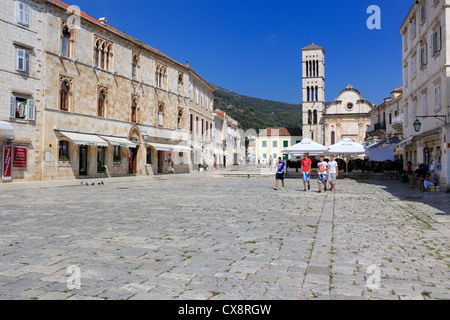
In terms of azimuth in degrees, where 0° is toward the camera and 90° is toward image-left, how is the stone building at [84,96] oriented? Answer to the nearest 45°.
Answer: approximately 315°

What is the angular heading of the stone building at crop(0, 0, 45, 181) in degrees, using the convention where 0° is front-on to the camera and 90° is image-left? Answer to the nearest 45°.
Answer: approximately 315°
